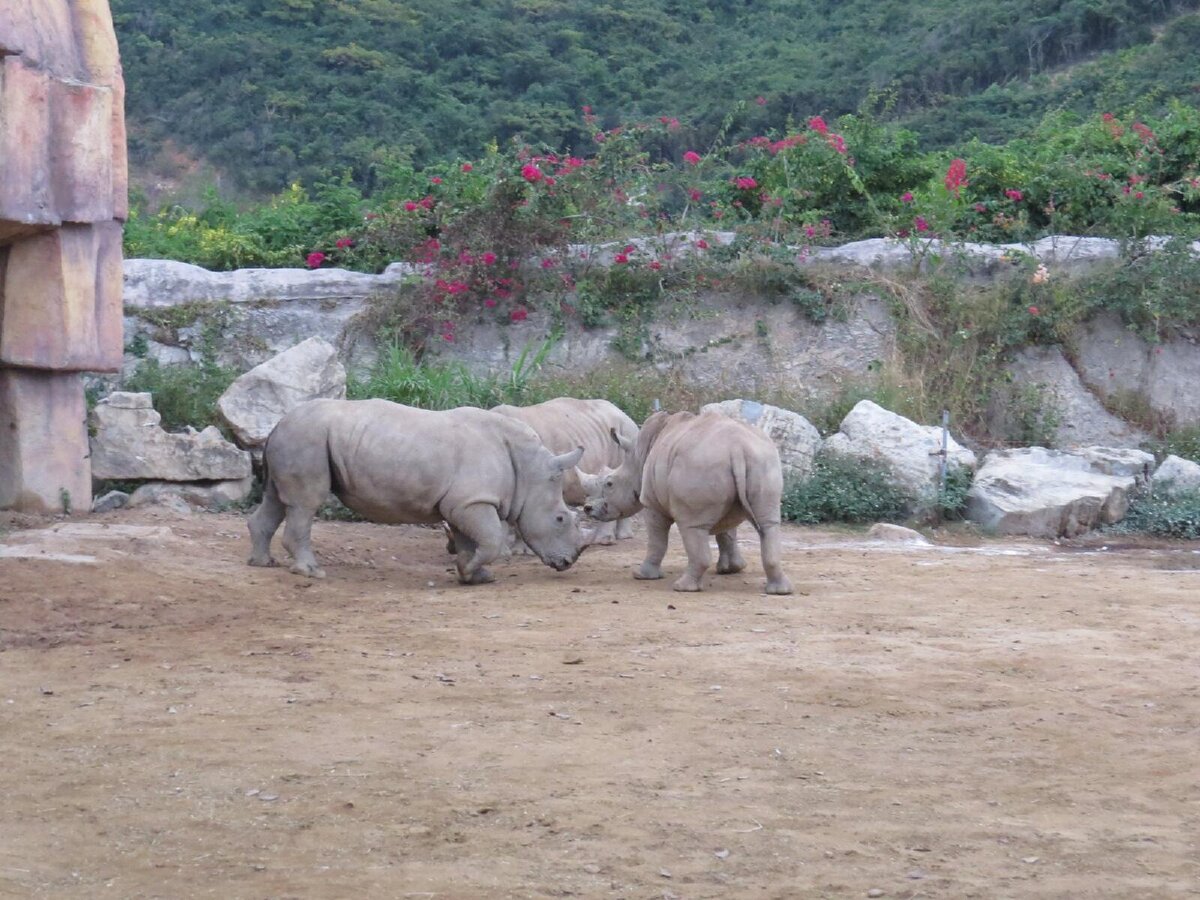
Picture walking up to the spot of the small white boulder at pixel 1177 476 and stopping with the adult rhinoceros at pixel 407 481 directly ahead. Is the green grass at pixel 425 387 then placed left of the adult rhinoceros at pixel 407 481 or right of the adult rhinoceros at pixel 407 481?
right

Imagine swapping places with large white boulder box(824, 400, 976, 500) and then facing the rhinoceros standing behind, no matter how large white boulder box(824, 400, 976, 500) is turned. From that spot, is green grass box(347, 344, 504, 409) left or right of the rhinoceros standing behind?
right

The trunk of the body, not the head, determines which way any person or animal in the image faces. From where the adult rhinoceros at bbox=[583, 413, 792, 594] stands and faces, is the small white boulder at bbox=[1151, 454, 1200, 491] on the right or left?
on its right

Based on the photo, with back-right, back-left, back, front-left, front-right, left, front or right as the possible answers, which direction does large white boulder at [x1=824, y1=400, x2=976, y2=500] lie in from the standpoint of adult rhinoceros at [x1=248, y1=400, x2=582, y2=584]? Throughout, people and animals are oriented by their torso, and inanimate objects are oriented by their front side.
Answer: front-left

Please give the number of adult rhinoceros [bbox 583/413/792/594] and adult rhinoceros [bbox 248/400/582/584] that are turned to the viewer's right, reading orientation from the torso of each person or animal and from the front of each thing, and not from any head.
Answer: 1

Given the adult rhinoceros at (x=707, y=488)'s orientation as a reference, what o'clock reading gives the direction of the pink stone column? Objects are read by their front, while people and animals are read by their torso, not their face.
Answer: The pink stone column is roughly at 11 o'clock from the adult rhinoceros.

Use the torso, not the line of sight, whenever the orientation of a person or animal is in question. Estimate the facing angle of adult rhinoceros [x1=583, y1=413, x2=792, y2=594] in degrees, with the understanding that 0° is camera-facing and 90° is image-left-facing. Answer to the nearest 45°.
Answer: approximately 135°

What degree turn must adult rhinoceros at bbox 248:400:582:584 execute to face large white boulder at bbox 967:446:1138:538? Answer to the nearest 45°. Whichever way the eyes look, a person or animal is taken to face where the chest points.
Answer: approximately 45° to its left

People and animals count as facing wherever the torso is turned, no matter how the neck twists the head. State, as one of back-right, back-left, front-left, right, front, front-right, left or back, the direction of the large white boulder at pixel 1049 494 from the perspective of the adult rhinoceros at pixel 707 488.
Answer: right

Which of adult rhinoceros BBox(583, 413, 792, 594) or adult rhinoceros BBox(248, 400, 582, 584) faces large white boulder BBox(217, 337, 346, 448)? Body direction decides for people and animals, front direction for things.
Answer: adult rhinoceros BBox(583, 413, 792, 594)

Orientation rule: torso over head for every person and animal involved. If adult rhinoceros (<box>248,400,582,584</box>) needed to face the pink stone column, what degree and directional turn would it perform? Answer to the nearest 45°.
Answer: approximately 135° to its left

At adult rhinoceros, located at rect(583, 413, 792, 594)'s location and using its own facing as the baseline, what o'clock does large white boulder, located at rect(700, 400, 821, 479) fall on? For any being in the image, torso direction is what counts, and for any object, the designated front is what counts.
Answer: The large white boulder is roughly at 2 o'clock from the adult rhinoceros.

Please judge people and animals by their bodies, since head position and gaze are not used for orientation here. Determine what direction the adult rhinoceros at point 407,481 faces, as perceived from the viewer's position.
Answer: facing to the right of the viewer
